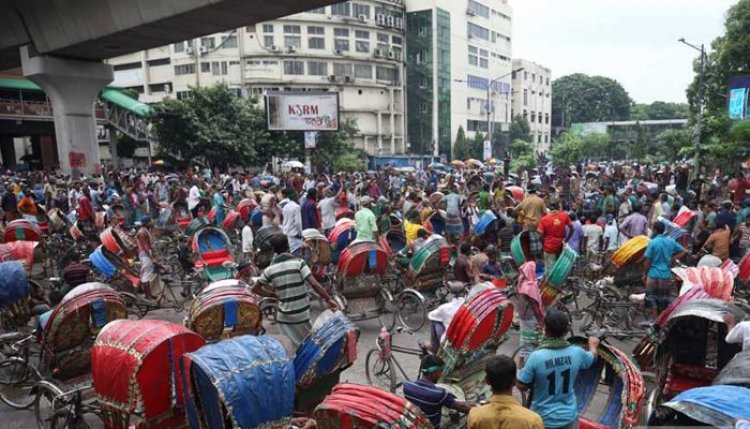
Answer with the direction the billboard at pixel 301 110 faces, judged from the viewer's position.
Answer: facing the viewer

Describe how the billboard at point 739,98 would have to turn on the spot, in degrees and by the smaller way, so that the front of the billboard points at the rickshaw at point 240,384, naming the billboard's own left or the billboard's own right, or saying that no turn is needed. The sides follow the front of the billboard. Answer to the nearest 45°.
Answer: approximately 45° to the billboard's own left

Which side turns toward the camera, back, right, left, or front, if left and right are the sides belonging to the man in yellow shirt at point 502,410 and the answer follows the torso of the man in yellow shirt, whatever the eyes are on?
back

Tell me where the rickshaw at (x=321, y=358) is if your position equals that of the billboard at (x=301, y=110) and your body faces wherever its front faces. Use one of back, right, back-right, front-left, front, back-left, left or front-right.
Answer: front

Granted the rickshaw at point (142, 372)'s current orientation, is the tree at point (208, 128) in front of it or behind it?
in front

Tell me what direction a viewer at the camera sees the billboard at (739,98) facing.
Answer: facing the viewer and to the left of the viewer

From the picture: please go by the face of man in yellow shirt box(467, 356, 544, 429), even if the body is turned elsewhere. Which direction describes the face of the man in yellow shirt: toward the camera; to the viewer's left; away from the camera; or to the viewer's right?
away from the camera

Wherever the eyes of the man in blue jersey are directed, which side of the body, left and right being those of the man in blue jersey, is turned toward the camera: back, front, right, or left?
back

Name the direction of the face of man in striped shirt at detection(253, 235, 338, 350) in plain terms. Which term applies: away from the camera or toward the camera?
away from the camera

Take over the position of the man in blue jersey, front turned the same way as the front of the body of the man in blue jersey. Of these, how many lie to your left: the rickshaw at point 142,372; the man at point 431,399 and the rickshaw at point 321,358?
3
